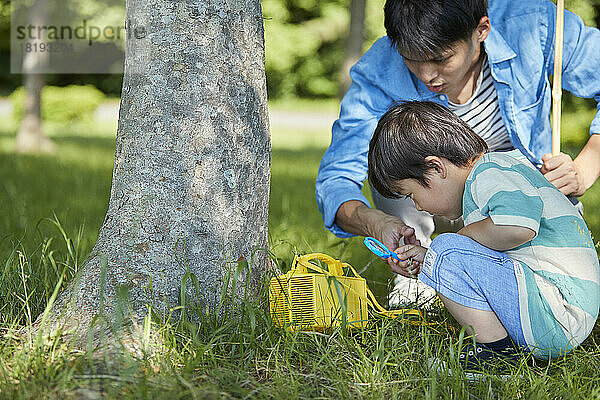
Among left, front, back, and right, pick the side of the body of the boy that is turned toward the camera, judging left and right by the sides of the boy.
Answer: left

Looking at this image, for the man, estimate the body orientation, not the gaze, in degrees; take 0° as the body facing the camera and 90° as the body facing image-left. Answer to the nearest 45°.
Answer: approximately 45°

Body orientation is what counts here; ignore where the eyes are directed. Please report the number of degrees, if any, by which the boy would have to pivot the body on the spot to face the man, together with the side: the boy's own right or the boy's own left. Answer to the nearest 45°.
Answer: approximately 90° to the boy's own right

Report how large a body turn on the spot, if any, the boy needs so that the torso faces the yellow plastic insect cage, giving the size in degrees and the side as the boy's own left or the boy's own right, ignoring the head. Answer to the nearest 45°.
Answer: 0° — they already face it

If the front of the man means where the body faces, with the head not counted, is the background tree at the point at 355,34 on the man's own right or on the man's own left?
on the man's own right

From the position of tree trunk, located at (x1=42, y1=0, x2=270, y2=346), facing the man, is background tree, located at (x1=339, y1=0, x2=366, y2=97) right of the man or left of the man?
left

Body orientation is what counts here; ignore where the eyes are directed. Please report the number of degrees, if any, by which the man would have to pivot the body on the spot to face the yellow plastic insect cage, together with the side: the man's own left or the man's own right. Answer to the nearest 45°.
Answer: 0° — they already face it

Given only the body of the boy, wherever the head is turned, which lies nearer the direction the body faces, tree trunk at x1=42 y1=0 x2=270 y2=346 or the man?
the tree trunk

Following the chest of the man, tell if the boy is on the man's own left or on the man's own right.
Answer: on the man's own left
